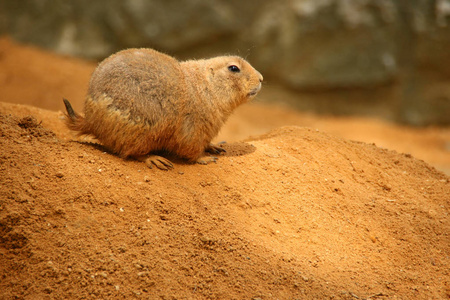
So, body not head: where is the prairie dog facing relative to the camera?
to the viewer's right
